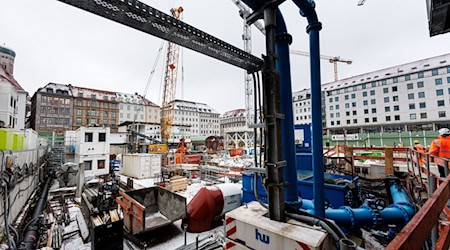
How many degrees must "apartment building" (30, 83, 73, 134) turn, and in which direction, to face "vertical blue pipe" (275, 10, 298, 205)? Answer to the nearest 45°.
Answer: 0° — it already faces it

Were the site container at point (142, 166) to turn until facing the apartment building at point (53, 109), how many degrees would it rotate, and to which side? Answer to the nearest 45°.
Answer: approximately 180°

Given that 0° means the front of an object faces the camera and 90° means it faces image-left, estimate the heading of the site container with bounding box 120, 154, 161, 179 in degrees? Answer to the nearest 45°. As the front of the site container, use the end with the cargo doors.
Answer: approximately 315°

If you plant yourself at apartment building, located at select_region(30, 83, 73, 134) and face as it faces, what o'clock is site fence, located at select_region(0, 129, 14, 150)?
The site fence is roughly at 12 o'clock from the apartment building.

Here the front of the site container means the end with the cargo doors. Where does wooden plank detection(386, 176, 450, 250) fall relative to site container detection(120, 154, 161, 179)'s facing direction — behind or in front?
in front

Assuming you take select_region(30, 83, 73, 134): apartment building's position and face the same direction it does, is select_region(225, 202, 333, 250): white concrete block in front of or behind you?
in front

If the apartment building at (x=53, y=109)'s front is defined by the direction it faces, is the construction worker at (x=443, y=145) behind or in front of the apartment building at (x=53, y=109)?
in front

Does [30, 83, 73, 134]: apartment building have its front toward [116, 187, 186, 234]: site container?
yes

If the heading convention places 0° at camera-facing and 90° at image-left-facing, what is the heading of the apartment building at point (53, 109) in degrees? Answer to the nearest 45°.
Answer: approximately 0°
